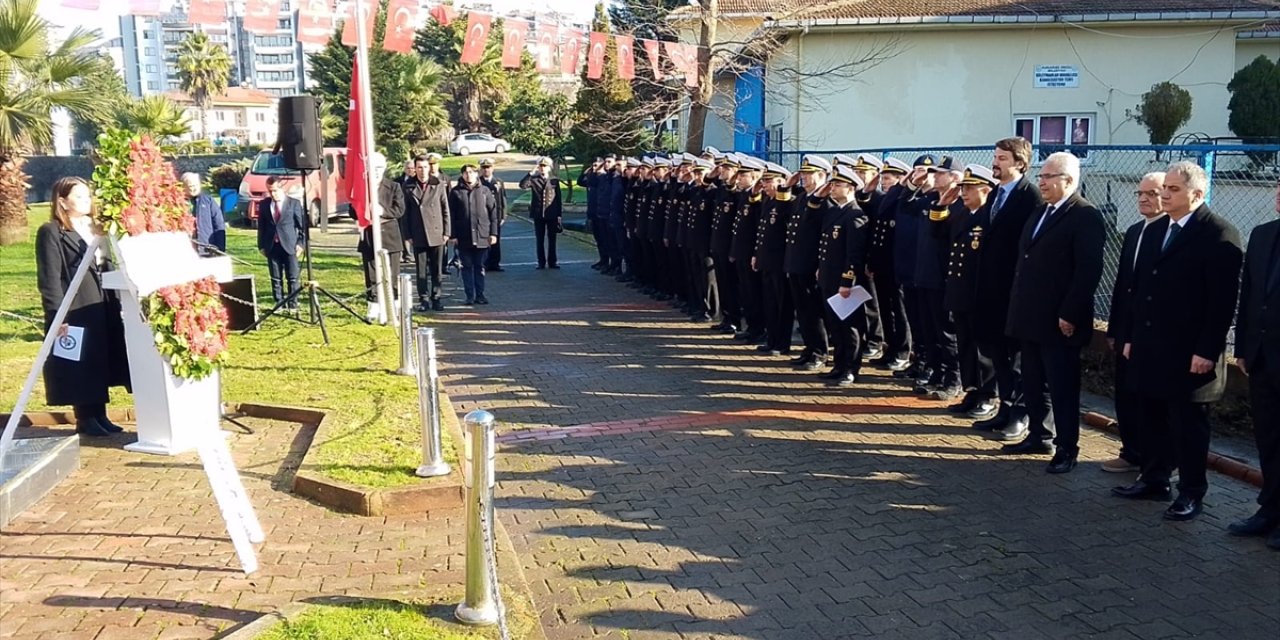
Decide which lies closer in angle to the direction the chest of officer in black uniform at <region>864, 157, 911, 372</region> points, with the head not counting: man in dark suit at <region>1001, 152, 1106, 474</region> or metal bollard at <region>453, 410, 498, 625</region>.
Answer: the metal bollard

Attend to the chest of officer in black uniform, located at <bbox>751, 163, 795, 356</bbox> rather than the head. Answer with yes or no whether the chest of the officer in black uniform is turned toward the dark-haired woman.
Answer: yes

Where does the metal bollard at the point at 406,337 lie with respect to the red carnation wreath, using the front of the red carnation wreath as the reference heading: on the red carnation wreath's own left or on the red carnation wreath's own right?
on the red carnation wreath's own left

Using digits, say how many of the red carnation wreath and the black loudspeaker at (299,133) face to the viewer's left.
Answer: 0

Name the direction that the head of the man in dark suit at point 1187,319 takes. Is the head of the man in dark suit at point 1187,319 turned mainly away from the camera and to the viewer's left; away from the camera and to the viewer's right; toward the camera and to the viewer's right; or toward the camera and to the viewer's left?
toward the camera and to the viewer's left

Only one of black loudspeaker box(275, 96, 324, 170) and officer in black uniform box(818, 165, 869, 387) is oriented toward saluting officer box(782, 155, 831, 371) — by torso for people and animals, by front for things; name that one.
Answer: the black loudspeaker

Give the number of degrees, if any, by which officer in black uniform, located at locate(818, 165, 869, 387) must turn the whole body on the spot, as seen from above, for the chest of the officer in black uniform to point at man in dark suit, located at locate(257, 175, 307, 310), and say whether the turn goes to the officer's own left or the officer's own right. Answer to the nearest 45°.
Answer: approximately 45° to the officer's own right

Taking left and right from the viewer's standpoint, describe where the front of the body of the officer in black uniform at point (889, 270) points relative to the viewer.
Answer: facing the viewer and to the left of the viewer

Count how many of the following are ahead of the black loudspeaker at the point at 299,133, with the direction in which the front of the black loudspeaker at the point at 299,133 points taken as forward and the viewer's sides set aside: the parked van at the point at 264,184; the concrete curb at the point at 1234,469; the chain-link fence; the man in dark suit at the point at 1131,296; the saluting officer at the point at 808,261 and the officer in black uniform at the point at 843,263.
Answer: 5

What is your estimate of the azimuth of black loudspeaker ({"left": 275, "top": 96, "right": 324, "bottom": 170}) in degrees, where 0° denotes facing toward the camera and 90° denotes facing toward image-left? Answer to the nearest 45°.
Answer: approximately 315°

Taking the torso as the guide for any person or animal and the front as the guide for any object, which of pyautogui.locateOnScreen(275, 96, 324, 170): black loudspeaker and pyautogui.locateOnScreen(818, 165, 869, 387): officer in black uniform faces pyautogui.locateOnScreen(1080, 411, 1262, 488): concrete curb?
the black loudspeaker

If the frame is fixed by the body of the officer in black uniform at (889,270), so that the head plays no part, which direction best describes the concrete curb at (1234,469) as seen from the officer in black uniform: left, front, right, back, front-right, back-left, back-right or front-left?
left

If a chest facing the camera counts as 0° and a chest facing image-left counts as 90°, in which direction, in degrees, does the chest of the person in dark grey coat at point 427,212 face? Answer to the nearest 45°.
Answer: approximately 0°

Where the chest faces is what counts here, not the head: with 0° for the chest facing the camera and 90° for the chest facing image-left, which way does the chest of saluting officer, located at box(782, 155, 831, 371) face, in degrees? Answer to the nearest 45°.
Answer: approximately 45°

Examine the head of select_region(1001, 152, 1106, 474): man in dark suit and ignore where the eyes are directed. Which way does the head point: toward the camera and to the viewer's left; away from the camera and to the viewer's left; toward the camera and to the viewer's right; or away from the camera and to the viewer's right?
toward the camera and to the viewer's left

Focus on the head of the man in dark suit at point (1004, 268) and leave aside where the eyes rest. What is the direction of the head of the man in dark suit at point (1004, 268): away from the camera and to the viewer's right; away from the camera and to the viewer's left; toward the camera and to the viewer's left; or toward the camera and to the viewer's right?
toward the camera and to the viewer's left
